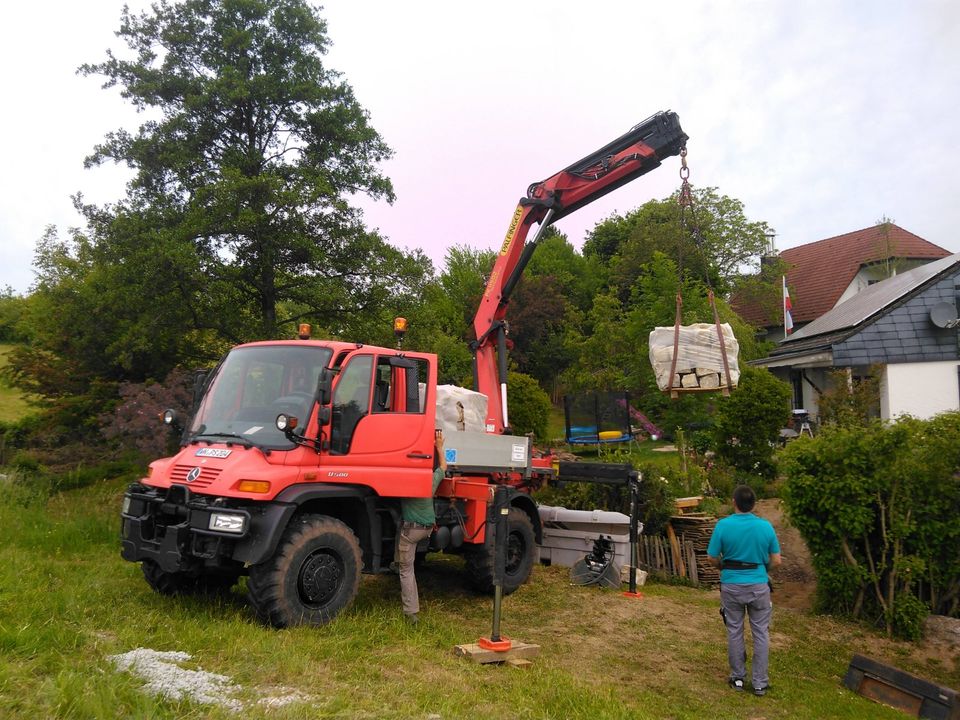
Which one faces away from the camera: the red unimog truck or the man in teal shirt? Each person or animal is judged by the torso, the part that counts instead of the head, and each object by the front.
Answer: the man in teal shirt

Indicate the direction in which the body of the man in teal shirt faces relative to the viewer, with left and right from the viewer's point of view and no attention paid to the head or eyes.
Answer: facing away from the viewer

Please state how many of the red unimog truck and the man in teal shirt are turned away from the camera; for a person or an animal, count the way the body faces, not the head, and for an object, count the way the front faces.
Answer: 1

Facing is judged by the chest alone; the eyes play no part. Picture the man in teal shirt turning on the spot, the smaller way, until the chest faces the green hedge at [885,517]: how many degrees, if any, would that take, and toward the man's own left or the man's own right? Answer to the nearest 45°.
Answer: approximately 45° to the man's own right

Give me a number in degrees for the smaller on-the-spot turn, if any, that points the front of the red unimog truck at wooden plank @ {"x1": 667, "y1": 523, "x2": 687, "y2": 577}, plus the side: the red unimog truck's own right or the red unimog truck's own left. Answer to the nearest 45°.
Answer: approximately 180°

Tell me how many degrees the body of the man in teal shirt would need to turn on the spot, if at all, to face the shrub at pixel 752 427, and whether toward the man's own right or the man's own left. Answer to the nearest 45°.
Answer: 0° — they already face it

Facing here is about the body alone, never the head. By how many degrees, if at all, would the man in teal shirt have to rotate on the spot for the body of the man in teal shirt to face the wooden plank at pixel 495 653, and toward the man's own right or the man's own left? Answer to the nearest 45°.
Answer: approximately 90° to the man's own left

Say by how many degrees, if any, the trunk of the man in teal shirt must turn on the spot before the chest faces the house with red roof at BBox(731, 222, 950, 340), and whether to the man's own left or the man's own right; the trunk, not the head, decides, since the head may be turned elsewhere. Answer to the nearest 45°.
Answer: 0° — they already face it

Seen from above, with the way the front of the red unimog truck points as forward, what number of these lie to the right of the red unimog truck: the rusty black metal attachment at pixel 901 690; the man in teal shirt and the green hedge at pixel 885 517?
0

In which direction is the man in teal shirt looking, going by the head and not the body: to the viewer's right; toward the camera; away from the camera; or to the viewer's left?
away from the camera

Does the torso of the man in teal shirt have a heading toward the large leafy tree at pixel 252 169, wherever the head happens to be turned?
no

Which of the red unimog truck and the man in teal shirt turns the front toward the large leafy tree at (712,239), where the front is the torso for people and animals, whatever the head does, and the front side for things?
the man in teal shirt

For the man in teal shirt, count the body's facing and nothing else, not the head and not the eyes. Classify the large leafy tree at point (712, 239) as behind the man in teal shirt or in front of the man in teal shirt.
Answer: in front

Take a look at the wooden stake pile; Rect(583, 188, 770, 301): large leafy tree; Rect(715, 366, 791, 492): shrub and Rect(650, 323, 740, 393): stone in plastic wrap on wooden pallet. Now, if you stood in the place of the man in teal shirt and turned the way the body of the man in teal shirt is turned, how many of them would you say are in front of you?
4

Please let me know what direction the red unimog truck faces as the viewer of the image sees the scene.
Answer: facing the viewer and to the left of the viewer

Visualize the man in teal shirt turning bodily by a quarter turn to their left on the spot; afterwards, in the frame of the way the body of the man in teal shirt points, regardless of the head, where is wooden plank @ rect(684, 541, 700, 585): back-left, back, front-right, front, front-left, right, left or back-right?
right

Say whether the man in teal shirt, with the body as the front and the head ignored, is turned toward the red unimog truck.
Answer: no

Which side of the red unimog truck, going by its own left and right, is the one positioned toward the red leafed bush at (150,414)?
right

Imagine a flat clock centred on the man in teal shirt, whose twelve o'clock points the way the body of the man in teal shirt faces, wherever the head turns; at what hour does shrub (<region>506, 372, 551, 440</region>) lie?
The shrub is roughly at 11 o'clock from the man in teal shirt.

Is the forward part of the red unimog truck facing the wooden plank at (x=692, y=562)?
no

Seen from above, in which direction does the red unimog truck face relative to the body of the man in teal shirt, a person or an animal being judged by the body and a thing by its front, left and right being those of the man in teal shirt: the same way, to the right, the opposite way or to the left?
the opposite way
